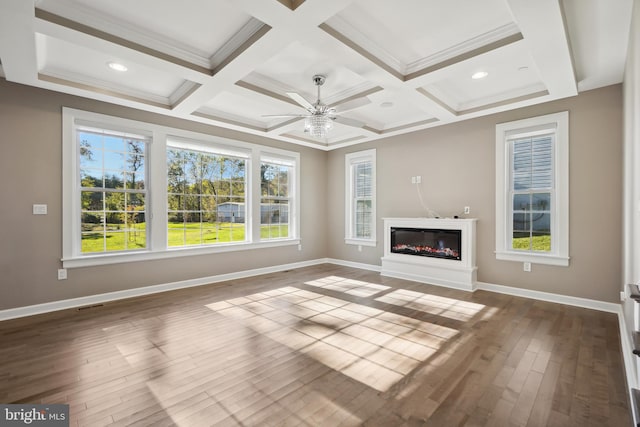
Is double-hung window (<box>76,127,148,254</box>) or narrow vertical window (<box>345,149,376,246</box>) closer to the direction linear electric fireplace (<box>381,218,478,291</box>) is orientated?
the double-hung window

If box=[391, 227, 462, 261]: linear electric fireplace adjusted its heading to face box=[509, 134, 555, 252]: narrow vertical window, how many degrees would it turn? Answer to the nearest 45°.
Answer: approximately 135° to its left

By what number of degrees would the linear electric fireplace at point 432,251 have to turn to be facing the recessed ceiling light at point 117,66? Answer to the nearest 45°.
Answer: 0° — it already faces it

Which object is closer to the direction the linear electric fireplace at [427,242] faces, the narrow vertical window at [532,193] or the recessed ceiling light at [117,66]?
the recessed ceiling light

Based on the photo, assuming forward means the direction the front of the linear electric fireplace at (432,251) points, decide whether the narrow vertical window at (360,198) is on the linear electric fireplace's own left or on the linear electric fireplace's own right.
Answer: on the linear electric fireplace's own right

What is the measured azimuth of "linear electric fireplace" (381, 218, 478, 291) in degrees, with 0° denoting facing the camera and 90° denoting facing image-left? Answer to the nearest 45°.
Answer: approximately 45°

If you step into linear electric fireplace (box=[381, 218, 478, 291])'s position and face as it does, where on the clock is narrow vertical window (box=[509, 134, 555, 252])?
The narrow vertical window is roughly at 8 o'clock from the linear electric fireplace.

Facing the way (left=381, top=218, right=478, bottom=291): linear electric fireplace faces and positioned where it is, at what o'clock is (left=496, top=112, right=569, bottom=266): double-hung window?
The double-hung window is roughly at 8 o'clock from the linear electric fireplace.
